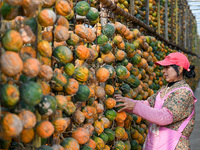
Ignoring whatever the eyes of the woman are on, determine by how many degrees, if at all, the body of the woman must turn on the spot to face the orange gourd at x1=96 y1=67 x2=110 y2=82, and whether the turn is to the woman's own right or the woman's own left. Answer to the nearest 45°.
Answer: approximately 45° to the woman's own left

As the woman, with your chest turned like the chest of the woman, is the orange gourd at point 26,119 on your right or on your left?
on your left

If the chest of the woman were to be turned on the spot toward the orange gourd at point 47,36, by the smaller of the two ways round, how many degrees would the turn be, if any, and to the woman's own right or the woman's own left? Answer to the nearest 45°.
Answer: approximately 45° to the woman's own left

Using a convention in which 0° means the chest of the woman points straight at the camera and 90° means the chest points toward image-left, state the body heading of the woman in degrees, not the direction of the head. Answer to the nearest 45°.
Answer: approximately 90°

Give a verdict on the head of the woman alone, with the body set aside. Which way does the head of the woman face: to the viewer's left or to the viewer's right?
to the viewer's left

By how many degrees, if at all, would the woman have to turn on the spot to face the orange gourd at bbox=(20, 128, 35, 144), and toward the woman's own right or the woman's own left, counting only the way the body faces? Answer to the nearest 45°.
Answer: approximately 45° to the woman's own left

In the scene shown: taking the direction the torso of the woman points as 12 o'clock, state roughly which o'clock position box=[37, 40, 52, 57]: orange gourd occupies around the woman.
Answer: The orange gourd is roughly at 10 o'clock from the woman.

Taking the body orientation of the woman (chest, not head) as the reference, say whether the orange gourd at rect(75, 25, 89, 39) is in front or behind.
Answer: in front

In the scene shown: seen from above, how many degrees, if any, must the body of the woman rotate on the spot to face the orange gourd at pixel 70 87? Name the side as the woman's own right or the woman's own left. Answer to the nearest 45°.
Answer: approximately 45° to the woman's own left

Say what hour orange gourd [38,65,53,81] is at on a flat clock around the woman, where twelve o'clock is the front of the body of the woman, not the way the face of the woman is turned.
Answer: The orange gourd is roughly at 10 o'clock from the woman.

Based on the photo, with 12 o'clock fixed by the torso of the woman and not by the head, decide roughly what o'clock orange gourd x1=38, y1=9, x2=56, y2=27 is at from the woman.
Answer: The orange gourd is roughly at 10 o'clock from the woman.
